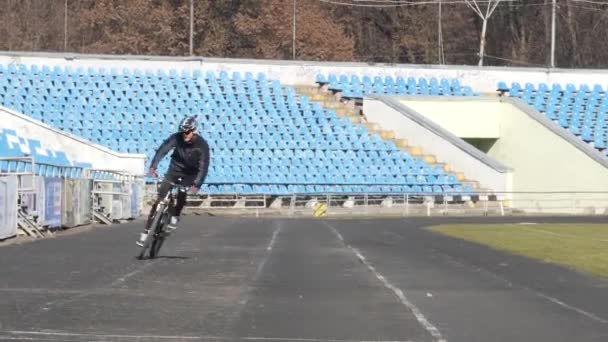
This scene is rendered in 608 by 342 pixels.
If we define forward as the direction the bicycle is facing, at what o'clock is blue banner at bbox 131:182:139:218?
The blue banner is roughly at 6 o'clock from the bicycle.

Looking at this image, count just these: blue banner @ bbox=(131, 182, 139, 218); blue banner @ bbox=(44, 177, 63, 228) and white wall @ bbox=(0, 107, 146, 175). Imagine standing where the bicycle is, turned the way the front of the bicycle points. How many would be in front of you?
0

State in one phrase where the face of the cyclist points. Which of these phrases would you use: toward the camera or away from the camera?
toward the camera

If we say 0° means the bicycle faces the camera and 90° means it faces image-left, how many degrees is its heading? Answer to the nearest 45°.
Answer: approximately 0°

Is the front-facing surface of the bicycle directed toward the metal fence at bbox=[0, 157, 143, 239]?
no

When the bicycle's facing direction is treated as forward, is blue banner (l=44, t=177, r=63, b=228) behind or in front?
behind

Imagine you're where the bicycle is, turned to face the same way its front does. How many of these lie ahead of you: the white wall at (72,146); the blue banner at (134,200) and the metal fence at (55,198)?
0

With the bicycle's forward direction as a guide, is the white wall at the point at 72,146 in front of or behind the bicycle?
behind
